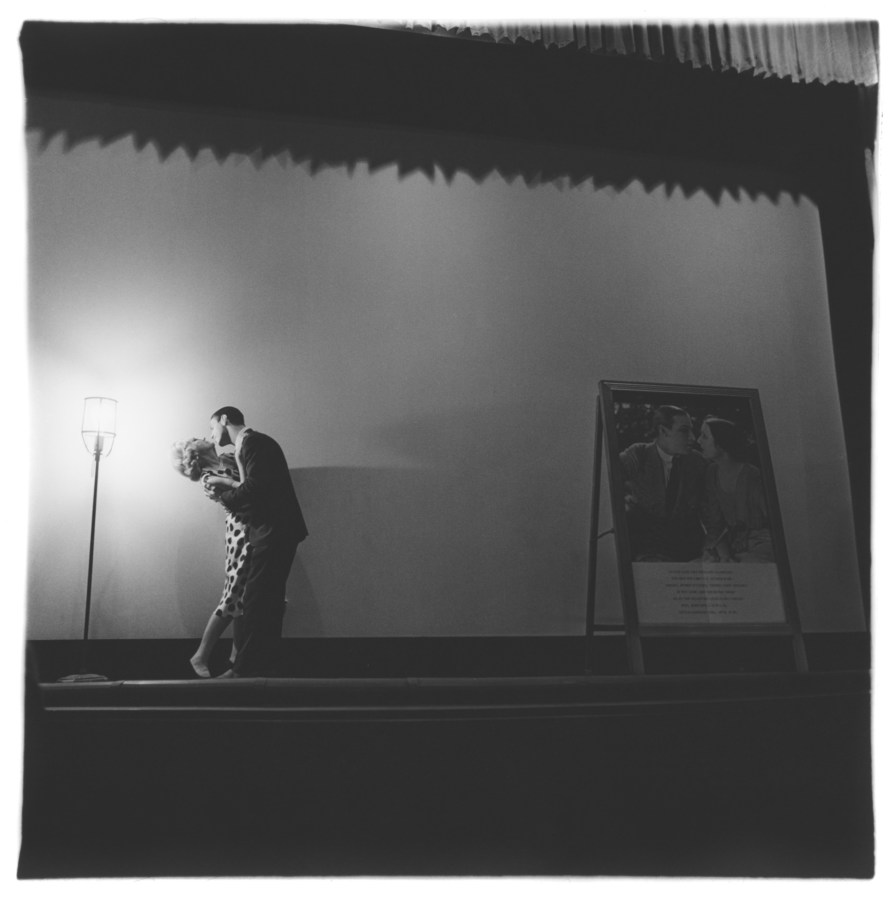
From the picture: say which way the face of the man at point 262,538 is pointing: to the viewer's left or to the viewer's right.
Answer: to the viewer's left

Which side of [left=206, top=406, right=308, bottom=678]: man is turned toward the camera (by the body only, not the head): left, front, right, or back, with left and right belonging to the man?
left

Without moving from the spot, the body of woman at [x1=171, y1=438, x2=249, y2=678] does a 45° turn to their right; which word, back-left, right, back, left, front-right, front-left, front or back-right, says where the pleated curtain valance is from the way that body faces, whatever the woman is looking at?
front

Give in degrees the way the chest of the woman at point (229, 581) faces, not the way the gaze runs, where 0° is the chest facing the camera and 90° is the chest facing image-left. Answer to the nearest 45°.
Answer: approximately 270°

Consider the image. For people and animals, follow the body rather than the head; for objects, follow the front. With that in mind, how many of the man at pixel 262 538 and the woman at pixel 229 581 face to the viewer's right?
1

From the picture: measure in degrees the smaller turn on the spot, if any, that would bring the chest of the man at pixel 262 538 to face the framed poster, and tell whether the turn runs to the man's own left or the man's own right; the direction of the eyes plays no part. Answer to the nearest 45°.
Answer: approximately 180°

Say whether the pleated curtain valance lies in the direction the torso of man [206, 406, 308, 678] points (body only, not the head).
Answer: no

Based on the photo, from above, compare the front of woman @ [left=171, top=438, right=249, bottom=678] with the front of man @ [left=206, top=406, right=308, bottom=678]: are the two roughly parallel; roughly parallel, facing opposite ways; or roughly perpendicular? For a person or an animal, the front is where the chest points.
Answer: roughly parallel, facing opposite ways

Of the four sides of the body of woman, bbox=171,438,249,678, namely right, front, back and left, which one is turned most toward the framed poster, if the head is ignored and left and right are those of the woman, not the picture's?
front
